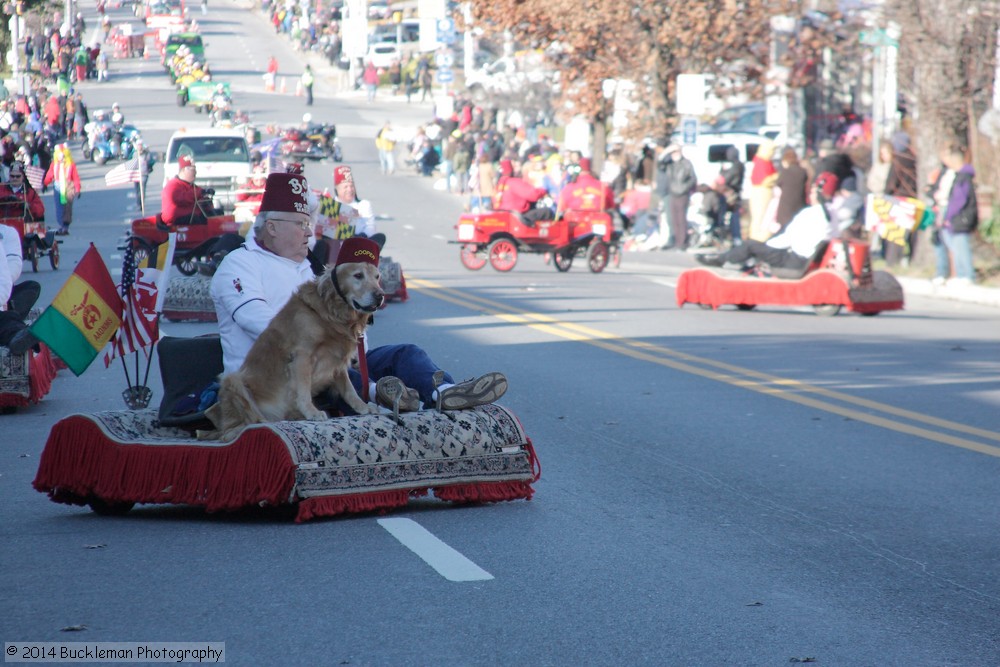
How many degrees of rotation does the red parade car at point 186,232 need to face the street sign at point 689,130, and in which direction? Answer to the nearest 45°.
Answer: approximately 90° to its left

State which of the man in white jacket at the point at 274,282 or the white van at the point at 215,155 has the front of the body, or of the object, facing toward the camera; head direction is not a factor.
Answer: the white van

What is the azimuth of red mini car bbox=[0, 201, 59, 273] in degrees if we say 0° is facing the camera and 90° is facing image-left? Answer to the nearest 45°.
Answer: approximately 315°

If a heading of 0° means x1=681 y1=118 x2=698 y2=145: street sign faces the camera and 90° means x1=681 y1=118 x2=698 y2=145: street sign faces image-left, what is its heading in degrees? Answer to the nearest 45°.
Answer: approximately 0°

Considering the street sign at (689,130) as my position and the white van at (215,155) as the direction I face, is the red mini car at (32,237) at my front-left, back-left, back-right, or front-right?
front-left

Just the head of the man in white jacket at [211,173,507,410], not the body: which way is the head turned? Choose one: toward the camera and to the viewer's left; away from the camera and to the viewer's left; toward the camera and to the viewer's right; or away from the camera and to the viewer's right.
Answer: toward the camera and to the viewer's right

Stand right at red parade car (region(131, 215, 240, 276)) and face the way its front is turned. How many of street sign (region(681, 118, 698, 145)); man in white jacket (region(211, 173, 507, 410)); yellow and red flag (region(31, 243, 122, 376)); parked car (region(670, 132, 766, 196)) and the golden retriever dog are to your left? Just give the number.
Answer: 2

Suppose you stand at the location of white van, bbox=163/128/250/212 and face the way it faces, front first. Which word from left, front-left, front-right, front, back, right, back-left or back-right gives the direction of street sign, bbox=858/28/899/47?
front-left

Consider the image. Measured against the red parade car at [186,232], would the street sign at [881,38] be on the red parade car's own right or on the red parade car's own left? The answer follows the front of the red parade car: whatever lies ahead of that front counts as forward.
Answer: on the red parade car's own left

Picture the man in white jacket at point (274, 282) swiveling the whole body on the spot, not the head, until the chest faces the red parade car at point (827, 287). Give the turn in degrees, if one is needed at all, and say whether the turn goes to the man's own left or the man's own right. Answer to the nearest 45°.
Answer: approximately 45° to the man's own left

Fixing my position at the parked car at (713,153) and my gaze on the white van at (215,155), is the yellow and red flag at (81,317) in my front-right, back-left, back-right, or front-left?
front-left

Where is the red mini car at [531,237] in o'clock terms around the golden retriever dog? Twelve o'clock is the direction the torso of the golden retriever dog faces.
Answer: The red mini car is roughly at 8 o'clock from the golden retriever dog.

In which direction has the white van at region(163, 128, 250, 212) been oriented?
toward the camera

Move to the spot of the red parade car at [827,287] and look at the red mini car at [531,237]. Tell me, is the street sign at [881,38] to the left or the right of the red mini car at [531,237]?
right

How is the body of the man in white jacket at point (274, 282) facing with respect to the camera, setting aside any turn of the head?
to the viewer's right

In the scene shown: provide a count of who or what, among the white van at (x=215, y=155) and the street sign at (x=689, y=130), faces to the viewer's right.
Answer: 0

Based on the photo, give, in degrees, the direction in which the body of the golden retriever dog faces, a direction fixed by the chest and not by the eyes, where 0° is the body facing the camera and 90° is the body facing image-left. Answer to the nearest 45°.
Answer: approximately 315°

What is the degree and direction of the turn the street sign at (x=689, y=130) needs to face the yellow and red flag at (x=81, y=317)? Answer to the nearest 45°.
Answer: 0° — it already faces it
